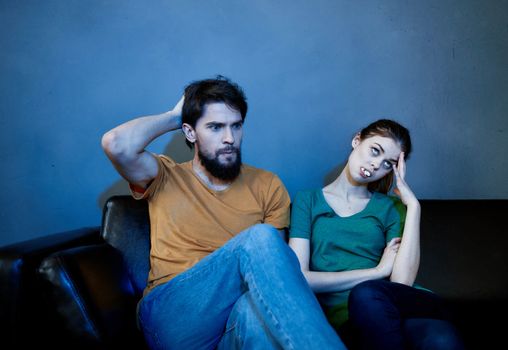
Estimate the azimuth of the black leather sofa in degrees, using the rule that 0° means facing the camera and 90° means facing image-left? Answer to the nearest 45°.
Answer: approximately 0°
